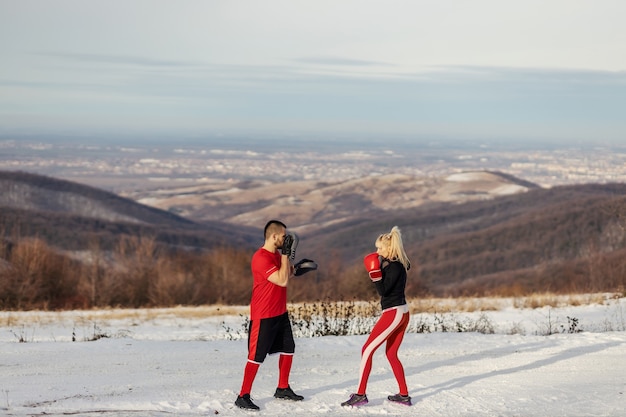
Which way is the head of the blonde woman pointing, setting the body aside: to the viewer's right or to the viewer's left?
to the viewer's left

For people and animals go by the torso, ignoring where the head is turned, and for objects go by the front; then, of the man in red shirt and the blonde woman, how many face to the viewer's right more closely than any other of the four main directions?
1

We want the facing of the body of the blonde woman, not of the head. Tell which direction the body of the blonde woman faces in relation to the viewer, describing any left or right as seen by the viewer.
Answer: facing to the left of the viewer

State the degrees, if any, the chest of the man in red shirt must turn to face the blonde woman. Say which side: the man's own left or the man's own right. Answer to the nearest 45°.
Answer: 0° — they already face them

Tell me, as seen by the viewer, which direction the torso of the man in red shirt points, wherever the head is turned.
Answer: to the viewer's right

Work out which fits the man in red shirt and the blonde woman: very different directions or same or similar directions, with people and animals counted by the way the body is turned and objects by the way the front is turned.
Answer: very different directions

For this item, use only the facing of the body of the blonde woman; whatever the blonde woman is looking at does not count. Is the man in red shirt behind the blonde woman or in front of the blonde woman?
in front

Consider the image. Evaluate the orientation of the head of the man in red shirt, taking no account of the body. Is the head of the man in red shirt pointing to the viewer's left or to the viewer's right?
to the viewer's right
